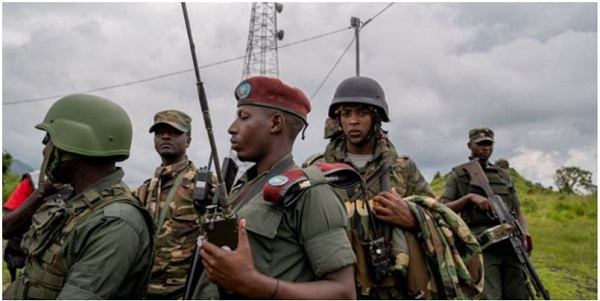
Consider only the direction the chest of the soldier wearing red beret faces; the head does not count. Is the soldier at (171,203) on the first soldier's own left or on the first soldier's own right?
on the first soldier's own right

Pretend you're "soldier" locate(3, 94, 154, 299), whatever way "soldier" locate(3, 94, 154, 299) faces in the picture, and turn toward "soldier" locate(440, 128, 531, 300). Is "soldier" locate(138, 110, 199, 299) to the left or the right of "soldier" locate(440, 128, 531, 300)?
left

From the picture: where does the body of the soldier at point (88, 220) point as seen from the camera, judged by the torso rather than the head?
to the viewer's left

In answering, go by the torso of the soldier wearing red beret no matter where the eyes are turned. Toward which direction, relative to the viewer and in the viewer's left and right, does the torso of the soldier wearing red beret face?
facing to the left of the viewer

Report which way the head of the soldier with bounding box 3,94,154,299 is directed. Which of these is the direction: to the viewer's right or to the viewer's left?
to the viewer's left

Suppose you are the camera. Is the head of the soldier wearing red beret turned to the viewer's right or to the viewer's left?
to the viewer's left

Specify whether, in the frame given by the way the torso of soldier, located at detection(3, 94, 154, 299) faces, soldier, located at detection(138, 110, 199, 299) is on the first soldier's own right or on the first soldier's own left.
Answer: on the first soldier's own right

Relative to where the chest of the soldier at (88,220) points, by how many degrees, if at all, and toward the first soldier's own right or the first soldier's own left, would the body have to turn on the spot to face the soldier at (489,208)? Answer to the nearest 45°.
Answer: approximately 135° to the first soldier's own right
